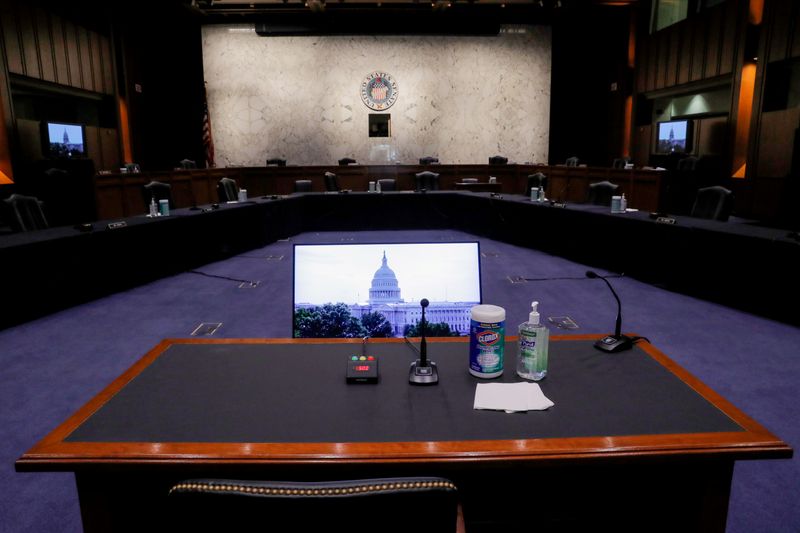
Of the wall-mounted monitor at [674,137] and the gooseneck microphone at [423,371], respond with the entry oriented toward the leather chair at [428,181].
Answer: the wall-mounted monitor

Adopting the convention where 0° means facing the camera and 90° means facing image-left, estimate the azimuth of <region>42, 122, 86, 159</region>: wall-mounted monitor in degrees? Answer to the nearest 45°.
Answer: approximately 315°

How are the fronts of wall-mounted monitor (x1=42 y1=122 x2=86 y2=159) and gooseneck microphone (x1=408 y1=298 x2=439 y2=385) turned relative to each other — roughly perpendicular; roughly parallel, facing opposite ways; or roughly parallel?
roughly perpendicular

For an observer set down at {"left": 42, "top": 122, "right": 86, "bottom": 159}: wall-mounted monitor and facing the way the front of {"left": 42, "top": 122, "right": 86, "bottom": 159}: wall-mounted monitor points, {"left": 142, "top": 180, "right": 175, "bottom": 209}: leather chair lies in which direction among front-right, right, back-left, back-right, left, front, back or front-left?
front-right

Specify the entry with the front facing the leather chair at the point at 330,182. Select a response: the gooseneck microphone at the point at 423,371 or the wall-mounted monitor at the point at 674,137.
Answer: the wall-mounted monitor

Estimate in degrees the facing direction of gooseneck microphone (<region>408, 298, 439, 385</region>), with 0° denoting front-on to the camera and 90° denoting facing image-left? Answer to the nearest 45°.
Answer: approximately 0°

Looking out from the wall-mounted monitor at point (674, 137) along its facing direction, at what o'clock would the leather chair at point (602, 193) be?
The leather chair is roughly at 11 o'clock from the wall-mounted monitor.

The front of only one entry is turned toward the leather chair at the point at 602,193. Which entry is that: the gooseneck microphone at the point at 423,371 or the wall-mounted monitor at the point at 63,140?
the wall-mounted monitor

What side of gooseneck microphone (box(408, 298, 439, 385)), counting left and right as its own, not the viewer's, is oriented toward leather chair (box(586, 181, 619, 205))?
back

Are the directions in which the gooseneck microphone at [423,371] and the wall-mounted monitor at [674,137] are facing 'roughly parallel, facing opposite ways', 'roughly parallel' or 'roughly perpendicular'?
roughly perpendicular

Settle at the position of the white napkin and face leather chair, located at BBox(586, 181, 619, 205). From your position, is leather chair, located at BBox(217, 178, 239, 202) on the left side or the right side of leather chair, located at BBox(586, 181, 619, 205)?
left

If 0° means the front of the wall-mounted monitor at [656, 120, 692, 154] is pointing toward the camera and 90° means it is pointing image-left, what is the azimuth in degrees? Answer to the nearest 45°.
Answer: approximately 45°

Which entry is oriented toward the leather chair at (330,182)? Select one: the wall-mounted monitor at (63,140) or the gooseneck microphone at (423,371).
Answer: the wall-mounted monitor

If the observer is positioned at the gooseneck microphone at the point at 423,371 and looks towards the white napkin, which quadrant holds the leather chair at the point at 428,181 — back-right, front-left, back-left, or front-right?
back-left
